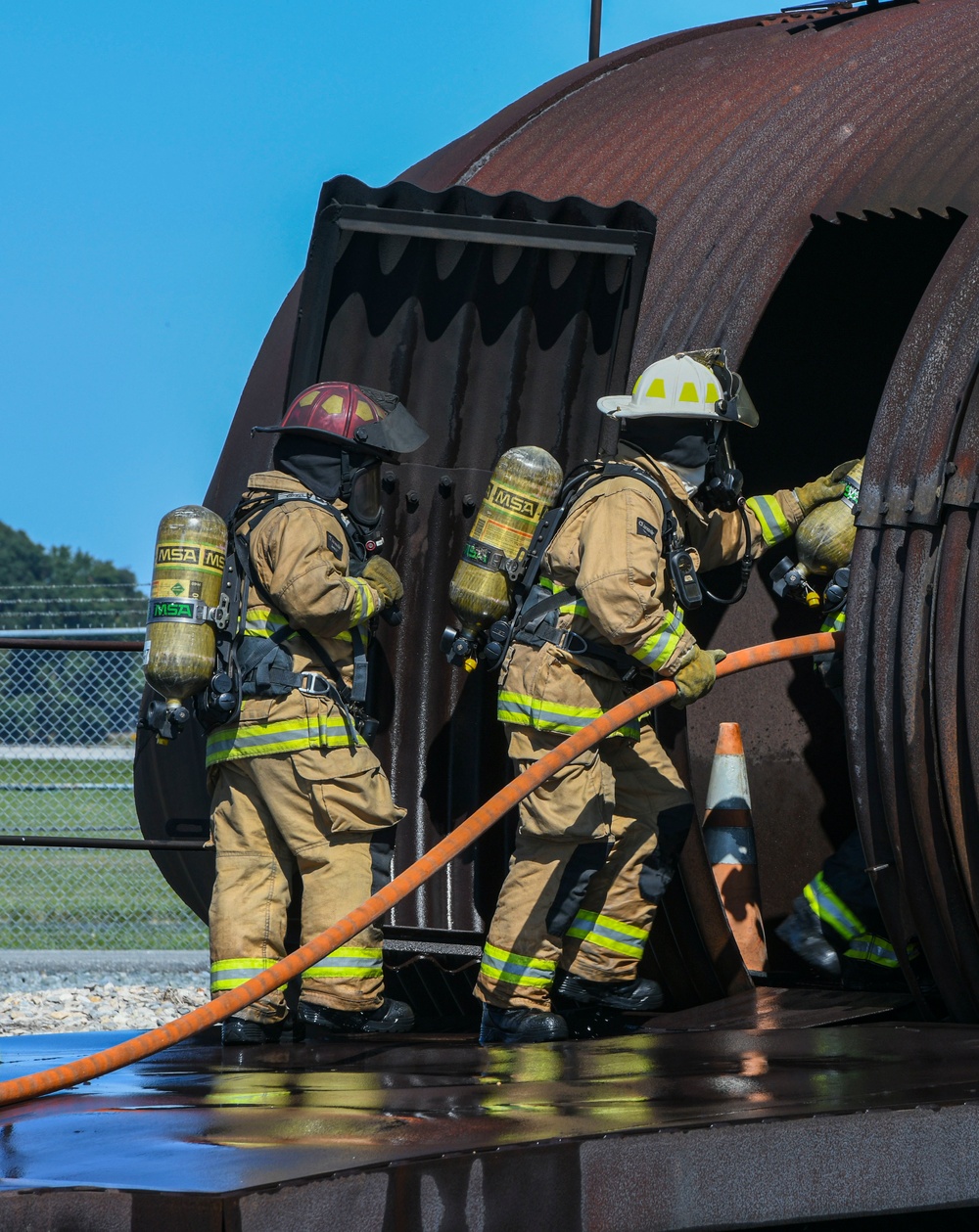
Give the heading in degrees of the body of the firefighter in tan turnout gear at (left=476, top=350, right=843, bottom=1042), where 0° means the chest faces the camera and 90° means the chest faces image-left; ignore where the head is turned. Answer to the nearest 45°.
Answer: approximately 270°

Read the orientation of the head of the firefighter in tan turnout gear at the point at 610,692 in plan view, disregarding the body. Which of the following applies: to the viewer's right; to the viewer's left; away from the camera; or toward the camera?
to the viewer's right

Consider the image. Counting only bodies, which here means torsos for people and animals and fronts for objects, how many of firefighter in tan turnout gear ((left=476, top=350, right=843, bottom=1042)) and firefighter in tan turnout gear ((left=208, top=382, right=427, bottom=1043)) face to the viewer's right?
2

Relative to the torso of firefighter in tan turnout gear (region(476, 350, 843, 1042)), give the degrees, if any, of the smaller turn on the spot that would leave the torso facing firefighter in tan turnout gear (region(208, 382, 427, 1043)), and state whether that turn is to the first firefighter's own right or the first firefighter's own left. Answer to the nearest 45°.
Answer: approximately 180°

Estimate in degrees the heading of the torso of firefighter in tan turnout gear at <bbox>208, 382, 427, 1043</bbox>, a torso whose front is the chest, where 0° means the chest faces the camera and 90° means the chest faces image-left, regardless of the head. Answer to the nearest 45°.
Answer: approximately 270°

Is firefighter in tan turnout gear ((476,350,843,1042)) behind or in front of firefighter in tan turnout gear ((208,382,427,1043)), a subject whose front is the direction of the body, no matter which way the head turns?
in front
